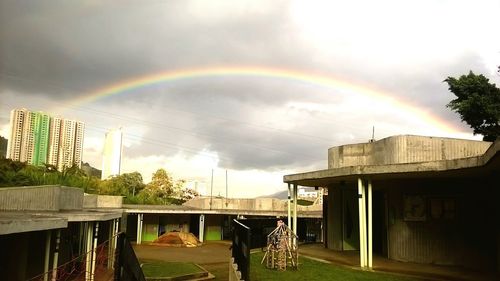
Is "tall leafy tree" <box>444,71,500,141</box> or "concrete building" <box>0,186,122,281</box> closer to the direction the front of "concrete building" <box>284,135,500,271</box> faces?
the concrete building

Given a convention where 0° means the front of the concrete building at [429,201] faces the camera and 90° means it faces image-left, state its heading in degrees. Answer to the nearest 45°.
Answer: approximately 45°

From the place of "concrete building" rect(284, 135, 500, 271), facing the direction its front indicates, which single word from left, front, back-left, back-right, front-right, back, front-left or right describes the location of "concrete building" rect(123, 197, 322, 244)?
right

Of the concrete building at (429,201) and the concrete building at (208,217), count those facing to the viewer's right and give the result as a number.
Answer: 0

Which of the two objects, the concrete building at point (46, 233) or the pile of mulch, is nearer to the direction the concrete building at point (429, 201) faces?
the concrete building

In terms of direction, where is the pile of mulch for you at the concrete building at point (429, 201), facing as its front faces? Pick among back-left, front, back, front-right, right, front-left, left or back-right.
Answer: right

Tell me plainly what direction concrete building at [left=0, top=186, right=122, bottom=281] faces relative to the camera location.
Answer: facing the viewer and to the right of the viewer

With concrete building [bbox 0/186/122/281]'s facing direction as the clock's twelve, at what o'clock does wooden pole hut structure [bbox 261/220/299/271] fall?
The wooden pole hut structure is roughly at 11 o'clock from the concrete building.

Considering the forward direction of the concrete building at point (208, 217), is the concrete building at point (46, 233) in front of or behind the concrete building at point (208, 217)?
in front

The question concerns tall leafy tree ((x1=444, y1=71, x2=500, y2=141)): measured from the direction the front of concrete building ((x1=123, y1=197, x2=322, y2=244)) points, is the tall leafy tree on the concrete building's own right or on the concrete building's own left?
on the concrete building's own left

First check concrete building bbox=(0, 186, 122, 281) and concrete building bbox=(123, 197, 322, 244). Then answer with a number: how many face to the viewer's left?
0

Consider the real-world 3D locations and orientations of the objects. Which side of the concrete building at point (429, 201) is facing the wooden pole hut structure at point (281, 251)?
front

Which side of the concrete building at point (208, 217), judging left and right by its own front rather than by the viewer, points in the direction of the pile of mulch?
front
